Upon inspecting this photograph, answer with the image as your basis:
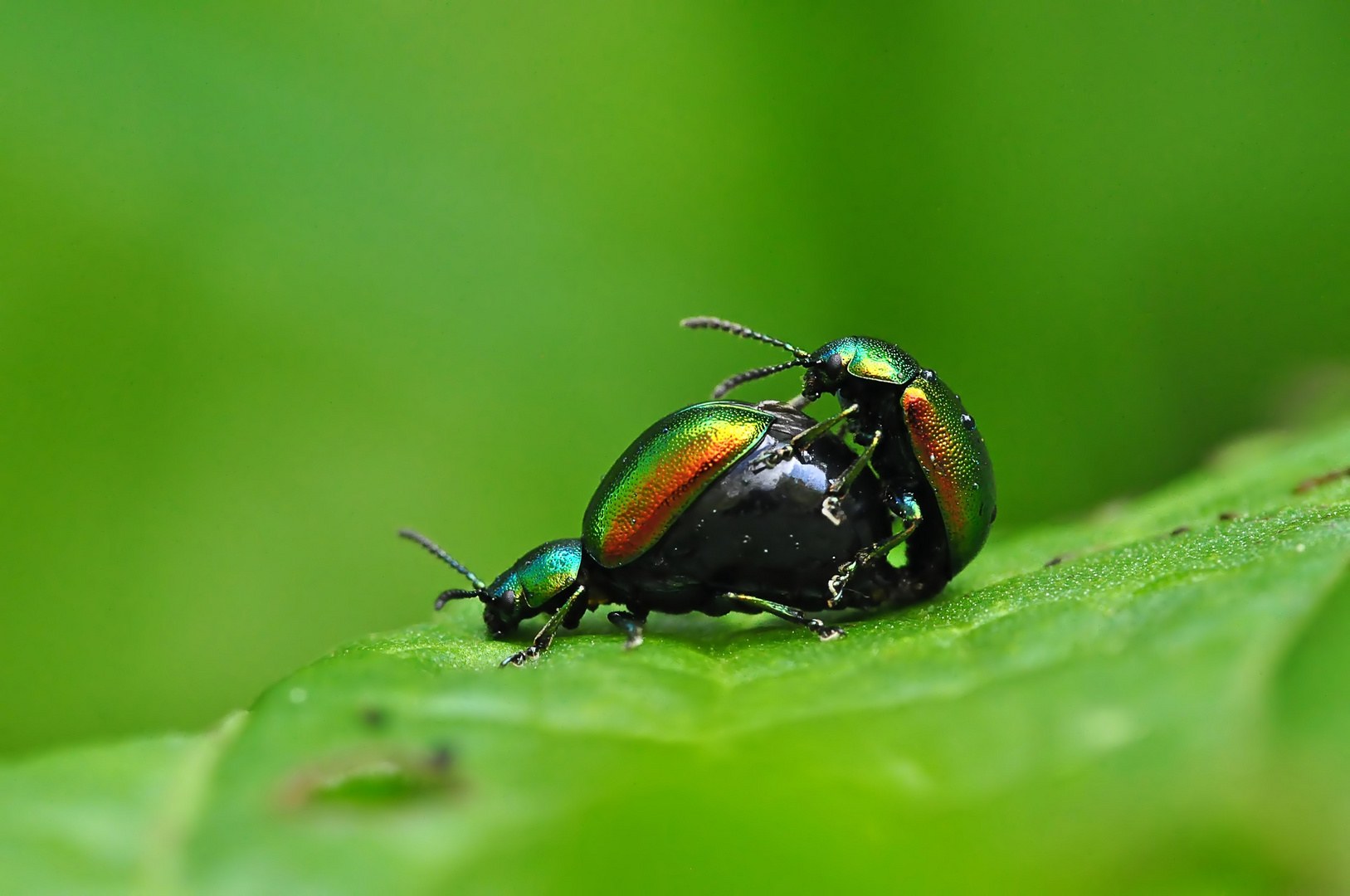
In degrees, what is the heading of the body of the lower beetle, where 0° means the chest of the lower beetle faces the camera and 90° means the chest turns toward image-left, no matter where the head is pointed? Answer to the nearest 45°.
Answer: approximately 90°
